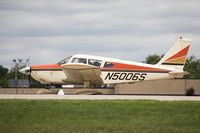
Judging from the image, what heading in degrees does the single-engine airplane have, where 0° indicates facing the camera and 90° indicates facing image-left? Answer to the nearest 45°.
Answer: approximately 90°
